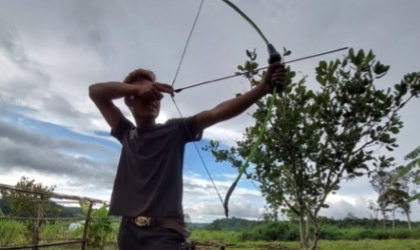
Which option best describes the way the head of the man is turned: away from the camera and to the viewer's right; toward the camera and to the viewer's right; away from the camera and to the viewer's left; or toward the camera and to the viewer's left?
toward the camera and to the viewer's right

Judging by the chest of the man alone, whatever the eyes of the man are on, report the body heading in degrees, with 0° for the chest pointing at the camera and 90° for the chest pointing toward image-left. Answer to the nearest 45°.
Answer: approximately 0°

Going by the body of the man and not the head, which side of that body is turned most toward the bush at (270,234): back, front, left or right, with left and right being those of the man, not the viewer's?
back

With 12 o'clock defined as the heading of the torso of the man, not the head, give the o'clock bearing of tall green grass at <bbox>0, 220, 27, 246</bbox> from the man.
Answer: The tall green grass is roughly at 5 o'clock from the man.

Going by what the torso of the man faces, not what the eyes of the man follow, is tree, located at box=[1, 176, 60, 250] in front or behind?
behind
